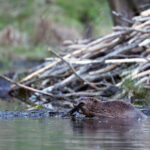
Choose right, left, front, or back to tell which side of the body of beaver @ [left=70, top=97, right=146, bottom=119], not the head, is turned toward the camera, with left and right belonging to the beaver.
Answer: left
